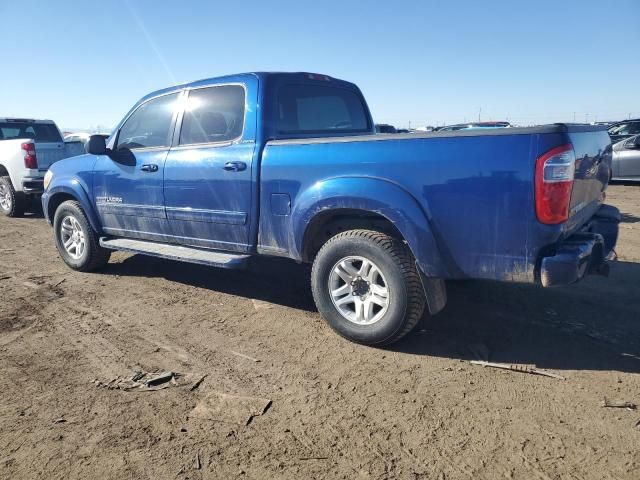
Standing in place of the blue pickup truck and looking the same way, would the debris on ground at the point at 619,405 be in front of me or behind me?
behind

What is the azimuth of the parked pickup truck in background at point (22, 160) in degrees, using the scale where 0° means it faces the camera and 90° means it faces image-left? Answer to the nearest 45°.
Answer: approximately 135°

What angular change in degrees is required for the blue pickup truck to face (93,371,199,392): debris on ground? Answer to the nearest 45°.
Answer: approximately 90° to its left

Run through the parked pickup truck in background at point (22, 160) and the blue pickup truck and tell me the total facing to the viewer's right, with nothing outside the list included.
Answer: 0

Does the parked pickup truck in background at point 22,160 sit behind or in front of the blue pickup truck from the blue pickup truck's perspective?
in front

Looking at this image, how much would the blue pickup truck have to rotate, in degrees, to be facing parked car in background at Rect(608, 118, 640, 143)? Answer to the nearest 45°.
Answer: approximately 90° to its right

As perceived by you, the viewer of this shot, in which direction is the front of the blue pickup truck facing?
facing away from the viewer and to the left of the viewer

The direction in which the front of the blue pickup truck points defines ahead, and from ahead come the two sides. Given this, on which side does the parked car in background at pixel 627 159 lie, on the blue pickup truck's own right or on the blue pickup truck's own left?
on the blue pickup truck's own right

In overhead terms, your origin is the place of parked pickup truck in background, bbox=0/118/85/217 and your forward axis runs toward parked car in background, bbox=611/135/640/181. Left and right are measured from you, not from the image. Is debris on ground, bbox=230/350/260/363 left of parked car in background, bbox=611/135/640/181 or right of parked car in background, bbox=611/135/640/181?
right

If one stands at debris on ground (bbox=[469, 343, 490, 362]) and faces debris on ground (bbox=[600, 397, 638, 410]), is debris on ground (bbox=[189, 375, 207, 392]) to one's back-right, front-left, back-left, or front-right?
back-right
